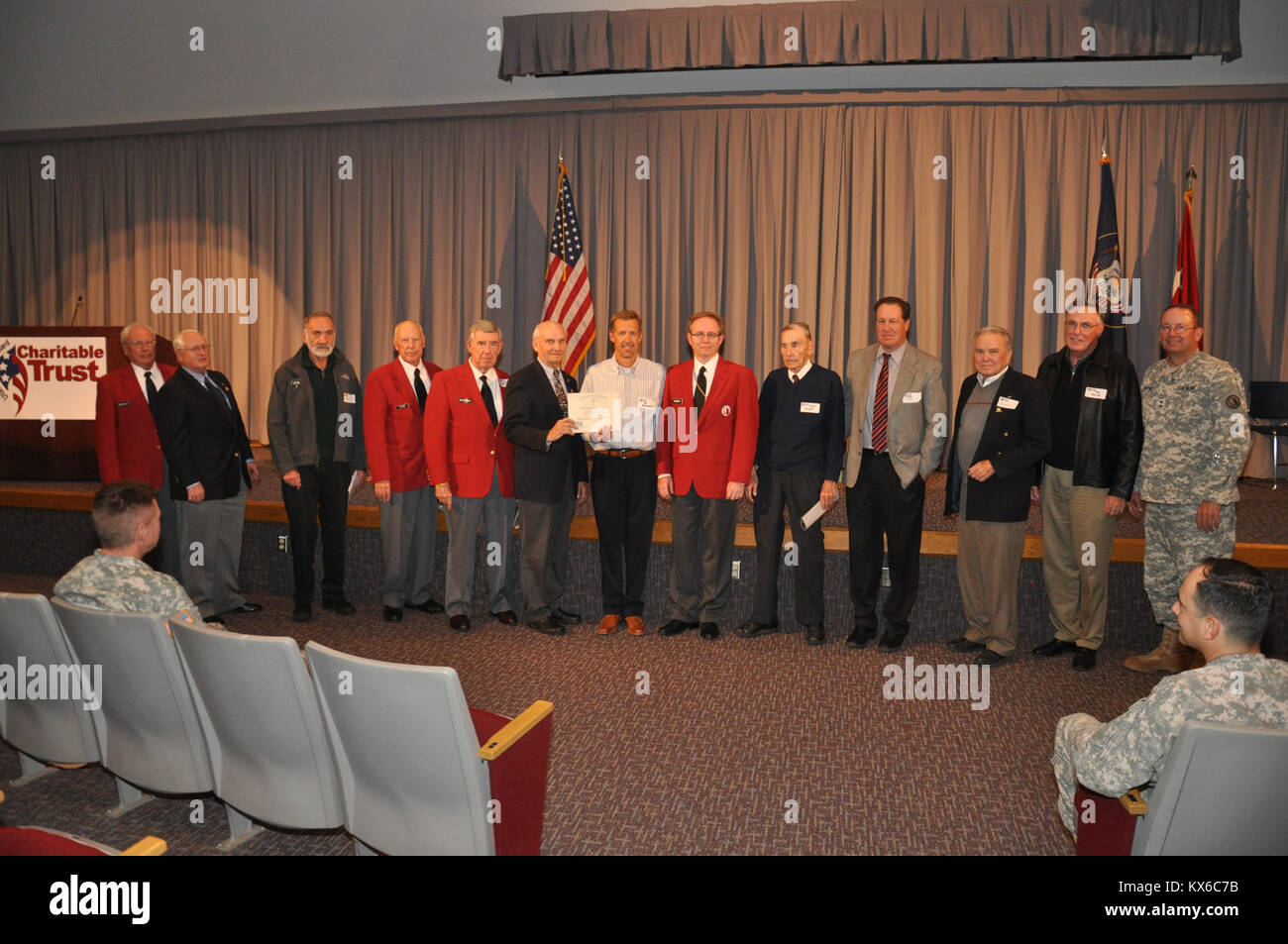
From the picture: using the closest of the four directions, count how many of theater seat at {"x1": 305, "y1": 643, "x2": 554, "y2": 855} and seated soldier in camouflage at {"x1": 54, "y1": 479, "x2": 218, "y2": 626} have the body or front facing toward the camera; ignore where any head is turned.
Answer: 0

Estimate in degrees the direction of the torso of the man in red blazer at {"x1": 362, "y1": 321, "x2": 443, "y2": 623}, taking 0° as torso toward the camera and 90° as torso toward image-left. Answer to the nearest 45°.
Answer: approximately 315°

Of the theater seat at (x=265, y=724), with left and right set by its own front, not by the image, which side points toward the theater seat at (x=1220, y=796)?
right

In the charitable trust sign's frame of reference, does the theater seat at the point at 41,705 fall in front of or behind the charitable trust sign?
in front

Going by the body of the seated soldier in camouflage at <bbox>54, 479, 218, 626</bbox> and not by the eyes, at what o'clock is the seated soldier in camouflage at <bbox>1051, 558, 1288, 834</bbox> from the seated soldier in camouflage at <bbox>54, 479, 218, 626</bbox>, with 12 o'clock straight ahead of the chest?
the seated soldier in camouflage at <bbox>1051, 558, 1288, 834</bbox> is roughly at 3 o'clock from the seated soldier in camouflage at <bbox>54, 479, 218, 626</bbox>.

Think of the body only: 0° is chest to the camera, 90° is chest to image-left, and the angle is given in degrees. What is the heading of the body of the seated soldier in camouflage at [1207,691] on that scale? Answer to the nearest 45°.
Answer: approximately 135°

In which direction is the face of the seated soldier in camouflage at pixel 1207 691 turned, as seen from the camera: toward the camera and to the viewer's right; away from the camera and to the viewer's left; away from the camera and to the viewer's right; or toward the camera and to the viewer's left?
away from the camera and to the viewer's left

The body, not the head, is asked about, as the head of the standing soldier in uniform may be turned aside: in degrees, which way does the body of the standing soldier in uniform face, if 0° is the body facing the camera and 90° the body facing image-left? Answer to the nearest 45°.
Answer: approximately 45°

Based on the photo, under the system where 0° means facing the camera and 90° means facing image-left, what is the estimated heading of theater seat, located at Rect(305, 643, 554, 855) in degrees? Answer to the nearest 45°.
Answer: approximately 225°

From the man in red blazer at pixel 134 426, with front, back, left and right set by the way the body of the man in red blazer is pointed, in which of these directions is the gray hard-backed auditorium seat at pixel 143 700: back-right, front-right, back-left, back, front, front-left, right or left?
front-right

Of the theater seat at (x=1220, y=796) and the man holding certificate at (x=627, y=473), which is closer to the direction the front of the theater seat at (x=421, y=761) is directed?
the man holding certificate

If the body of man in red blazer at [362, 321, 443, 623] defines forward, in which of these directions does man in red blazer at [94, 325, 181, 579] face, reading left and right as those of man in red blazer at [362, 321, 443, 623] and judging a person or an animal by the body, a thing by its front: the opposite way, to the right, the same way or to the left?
the same way

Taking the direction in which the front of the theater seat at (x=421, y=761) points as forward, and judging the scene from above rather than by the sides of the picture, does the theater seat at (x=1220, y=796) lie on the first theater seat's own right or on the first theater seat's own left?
on the first theater seat's own right

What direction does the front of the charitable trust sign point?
toward the camera

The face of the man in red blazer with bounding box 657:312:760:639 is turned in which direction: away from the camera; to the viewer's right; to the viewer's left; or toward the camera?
toward the camera
